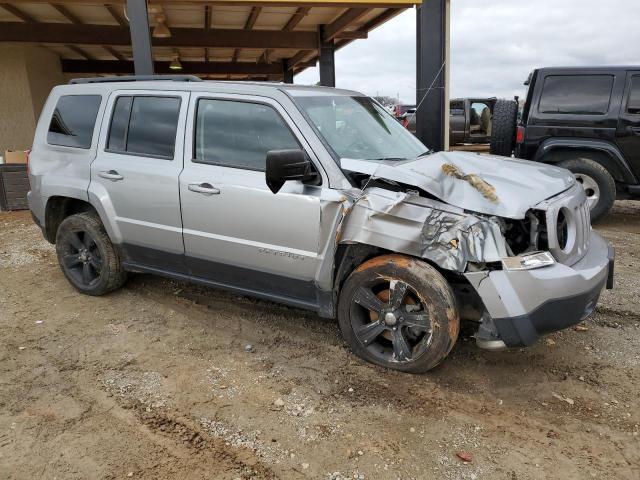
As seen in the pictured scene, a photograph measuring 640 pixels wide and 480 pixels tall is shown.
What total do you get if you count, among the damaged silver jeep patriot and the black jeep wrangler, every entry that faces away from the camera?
0

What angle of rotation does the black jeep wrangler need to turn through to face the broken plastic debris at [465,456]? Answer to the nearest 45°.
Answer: approximately 90° to its right

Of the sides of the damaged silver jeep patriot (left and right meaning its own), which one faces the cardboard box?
back

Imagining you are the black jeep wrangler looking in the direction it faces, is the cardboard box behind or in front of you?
behind

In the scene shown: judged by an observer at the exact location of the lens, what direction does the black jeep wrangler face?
facing to the right of the viewer

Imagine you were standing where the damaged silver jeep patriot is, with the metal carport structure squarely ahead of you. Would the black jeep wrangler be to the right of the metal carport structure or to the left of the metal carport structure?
right

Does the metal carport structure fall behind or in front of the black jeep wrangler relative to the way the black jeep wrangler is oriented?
behind

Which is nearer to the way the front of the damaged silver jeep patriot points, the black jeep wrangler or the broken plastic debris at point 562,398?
the broken plastic debris

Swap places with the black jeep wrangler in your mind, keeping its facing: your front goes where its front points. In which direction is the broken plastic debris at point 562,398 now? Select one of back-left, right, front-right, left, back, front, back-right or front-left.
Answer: right

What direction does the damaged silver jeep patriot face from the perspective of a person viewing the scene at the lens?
facing the viewer and to the right of the viewer

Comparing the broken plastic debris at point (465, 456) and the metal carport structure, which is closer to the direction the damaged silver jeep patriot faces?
the broken plastic debris

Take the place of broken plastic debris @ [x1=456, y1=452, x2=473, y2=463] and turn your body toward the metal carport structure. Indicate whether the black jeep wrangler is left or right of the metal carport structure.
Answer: right
